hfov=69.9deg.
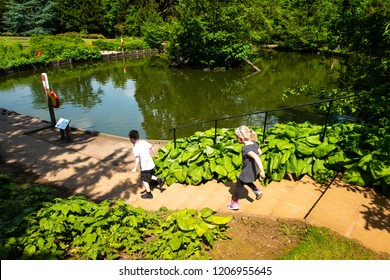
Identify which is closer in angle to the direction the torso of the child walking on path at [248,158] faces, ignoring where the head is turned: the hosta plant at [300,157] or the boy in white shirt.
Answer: the boy in white shirt

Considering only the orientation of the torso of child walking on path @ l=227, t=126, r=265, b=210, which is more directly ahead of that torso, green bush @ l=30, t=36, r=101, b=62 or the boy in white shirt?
the boy in white shirt

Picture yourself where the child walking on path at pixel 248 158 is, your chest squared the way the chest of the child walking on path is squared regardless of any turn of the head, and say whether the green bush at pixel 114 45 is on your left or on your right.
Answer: on your right

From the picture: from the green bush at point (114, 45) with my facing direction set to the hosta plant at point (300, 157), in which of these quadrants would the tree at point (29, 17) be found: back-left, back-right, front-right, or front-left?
back-right

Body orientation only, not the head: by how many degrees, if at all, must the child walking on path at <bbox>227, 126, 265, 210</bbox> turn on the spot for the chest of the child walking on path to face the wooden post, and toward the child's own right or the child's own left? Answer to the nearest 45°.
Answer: approximately 45° to the child's own right

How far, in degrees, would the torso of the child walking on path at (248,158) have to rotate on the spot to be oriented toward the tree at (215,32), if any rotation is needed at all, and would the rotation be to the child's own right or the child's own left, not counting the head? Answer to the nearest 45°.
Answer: approximately 90° to the child's own right

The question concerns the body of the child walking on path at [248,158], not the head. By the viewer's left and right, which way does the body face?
facing to the left of the viewer

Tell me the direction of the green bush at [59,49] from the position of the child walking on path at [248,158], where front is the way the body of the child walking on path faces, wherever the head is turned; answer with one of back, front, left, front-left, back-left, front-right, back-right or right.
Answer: front-right

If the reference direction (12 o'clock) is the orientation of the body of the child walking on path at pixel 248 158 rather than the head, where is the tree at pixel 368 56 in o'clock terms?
The tree is roughly at 4 o'clock from the child walking on path.

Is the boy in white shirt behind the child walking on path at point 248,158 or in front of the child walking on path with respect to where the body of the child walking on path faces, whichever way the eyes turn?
in front

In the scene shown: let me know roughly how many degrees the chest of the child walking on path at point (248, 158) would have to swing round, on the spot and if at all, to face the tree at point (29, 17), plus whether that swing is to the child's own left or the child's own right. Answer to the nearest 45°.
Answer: approximately 45° to the child's own right

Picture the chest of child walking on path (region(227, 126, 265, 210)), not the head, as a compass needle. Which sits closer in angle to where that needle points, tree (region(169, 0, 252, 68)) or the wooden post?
the wooden post

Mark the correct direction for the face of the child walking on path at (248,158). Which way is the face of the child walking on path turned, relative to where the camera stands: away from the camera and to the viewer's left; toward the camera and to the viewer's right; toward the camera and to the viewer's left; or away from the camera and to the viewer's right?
away from the camera and to the viewer's left

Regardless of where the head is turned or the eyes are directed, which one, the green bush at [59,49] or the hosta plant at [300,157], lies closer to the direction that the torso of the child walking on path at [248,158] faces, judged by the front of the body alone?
the green bush

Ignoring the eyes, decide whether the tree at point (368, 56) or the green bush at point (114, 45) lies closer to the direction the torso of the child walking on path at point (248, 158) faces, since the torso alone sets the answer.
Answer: the green bush
